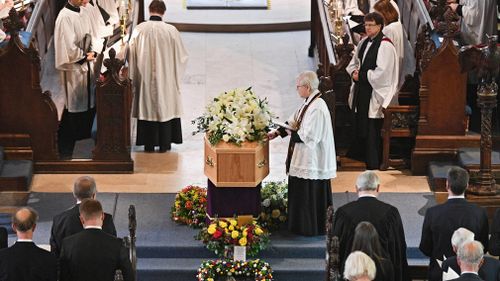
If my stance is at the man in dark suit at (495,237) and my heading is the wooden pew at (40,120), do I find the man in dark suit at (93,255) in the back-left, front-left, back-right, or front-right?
front-left

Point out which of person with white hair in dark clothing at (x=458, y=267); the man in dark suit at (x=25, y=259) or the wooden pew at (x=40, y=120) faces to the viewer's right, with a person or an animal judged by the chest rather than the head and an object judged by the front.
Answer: the wooden pew

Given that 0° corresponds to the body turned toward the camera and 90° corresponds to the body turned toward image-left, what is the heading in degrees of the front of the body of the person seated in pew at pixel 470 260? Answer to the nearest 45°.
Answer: approximately 180°

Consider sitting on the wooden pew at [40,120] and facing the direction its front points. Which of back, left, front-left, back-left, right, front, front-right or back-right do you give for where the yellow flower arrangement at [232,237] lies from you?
front-right

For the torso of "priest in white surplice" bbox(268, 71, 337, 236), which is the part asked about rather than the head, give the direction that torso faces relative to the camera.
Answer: to the viewer's left

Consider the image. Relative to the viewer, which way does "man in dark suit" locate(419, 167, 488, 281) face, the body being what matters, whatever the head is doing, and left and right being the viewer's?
facing away from the viewer

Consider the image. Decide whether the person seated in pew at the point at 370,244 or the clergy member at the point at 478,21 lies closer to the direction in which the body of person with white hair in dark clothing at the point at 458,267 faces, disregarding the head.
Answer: the clergy member

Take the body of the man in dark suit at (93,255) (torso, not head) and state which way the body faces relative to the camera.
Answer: away from the camera

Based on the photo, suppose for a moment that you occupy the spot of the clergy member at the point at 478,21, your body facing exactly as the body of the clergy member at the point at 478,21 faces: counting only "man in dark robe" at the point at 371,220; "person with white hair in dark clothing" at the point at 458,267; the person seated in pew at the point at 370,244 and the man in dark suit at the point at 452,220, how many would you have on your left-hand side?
4

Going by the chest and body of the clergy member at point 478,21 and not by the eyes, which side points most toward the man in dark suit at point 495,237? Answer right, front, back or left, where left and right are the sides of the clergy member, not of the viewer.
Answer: left

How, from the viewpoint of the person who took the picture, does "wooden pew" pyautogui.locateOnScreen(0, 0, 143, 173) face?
facing to the right of the viewer

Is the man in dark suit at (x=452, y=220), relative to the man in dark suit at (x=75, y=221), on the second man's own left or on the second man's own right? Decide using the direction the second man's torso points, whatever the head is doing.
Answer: on the second man's own right

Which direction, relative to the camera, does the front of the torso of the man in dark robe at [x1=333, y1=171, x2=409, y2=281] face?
away from the camera

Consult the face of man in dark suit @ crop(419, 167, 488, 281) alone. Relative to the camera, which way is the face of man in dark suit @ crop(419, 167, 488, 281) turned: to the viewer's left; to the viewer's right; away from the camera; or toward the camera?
away from the camera
